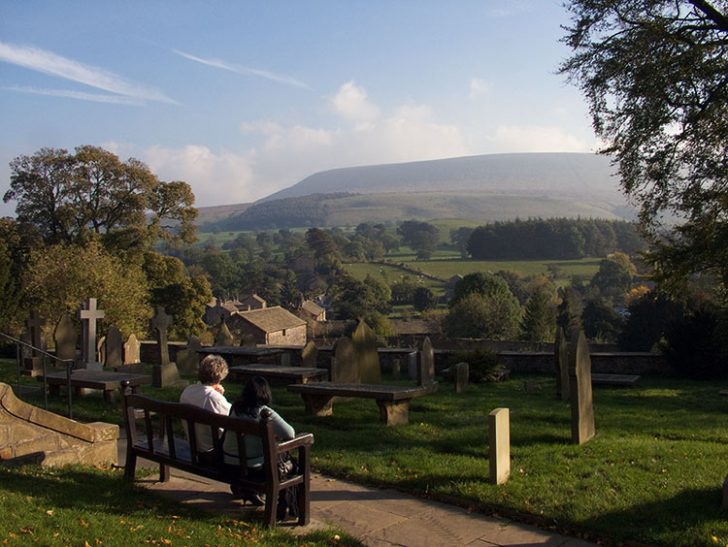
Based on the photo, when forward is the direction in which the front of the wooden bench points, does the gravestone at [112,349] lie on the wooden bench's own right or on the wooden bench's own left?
on the wooden bench's own left

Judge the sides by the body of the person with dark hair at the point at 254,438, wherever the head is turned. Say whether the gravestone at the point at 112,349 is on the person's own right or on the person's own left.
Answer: on the person's own left

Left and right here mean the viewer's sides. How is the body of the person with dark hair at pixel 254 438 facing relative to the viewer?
facing away from the viewer and to the right of the viewer

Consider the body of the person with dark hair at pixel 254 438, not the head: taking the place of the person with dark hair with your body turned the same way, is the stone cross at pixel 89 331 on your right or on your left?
on your left

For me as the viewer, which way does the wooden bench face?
facing away from the viewer and to the right of the viewer

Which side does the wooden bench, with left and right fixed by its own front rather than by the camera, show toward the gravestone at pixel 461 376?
front

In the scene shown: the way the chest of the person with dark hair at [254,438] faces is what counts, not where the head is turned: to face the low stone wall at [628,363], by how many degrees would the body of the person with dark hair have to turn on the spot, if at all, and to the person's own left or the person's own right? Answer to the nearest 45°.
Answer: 0° — they already face it

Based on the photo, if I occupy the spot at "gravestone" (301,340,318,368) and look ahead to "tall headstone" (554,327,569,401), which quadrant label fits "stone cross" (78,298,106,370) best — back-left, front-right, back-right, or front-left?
back-right

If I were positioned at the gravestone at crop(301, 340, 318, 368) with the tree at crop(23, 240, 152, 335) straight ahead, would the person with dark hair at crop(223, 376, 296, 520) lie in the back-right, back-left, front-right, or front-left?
back-left

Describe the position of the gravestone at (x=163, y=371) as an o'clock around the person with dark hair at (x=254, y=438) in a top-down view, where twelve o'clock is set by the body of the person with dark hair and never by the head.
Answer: The gravestone is roughly at 10 o'clock from the person with dark hair.

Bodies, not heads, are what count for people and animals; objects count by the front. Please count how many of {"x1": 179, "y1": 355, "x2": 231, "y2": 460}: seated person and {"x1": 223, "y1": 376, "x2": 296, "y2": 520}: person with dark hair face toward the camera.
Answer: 0

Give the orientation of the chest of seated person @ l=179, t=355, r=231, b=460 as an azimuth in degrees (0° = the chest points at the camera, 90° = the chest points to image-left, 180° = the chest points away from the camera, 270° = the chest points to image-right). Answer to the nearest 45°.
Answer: approximately 225°

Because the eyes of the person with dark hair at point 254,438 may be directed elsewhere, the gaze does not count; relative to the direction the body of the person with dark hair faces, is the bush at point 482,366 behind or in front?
in front

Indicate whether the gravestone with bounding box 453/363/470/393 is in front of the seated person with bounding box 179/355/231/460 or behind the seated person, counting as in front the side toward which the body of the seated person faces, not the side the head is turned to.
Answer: in front
